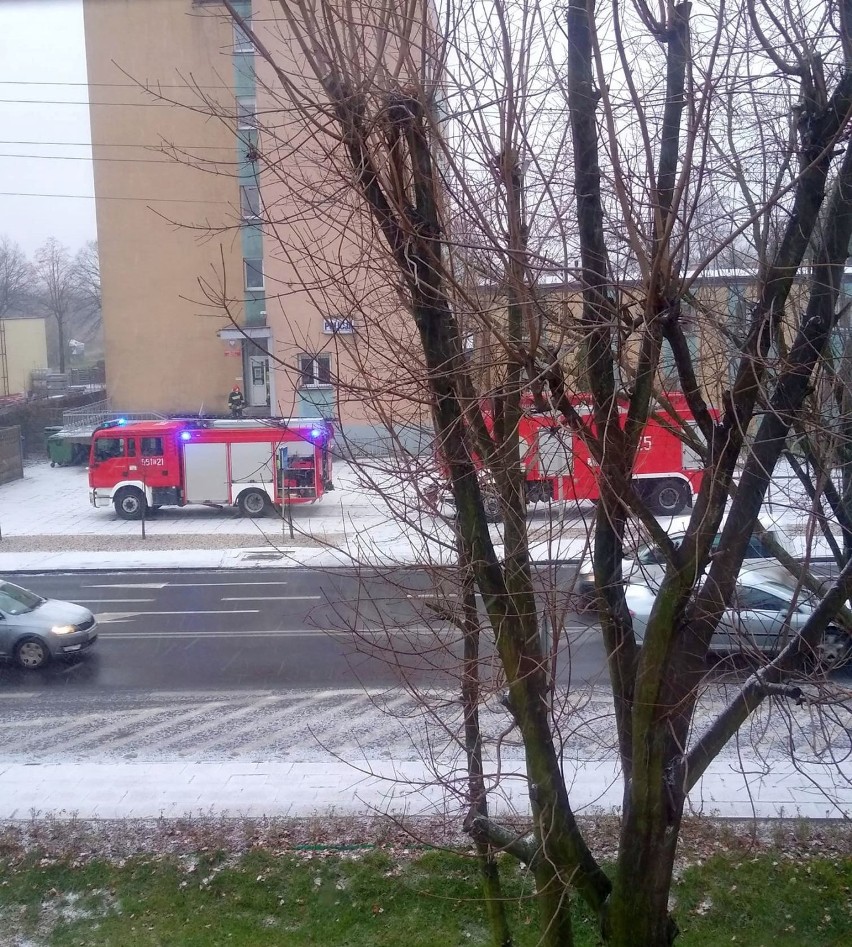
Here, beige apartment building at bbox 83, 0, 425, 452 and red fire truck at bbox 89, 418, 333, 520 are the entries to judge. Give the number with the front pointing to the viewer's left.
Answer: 1

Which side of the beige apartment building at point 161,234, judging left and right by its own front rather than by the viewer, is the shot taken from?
front

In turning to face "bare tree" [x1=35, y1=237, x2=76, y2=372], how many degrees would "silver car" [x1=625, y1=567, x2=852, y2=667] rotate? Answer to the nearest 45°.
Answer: approximately 135° to its left

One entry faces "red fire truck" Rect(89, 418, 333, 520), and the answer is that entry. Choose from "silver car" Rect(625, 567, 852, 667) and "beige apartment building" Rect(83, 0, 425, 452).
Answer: the beige apartment building

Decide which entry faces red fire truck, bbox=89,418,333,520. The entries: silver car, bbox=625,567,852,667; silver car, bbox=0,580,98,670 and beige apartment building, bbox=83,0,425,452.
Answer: the beige apartment building

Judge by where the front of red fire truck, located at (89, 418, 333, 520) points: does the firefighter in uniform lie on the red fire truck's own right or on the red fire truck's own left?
on the red fire truck's own right

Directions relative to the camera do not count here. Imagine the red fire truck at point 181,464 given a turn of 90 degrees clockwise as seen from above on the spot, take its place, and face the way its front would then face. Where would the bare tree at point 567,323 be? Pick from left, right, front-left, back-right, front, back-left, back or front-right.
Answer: back

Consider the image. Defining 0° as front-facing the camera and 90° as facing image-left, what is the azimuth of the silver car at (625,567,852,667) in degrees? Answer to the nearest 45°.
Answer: approximately 270°

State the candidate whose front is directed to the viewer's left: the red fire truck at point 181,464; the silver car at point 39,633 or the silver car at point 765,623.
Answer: the red fire truck

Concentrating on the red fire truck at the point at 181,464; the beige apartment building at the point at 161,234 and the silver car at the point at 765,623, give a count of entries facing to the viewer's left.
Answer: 1

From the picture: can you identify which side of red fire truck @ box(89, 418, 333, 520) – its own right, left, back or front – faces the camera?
left

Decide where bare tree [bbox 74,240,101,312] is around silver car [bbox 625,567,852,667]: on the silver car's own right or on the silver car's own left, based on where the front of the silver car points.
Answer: on the silver car's own left

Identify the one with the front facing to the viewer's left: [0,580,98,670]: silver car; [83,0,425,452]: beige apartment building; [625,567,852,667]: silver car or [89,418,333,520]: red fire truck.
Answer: the red fire truck

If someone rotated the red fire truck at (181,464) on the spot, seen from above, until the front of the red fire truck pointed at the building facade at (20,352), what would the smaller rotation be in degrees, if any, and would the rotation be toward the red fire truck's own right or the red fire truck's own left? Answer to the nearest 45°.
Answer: approximately 90° to the red fire truck's own right

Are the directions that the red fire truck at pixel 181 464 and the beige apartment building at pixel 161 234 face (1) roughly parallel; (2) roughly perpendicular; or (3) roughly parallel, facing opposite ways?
roughly perpendicular
